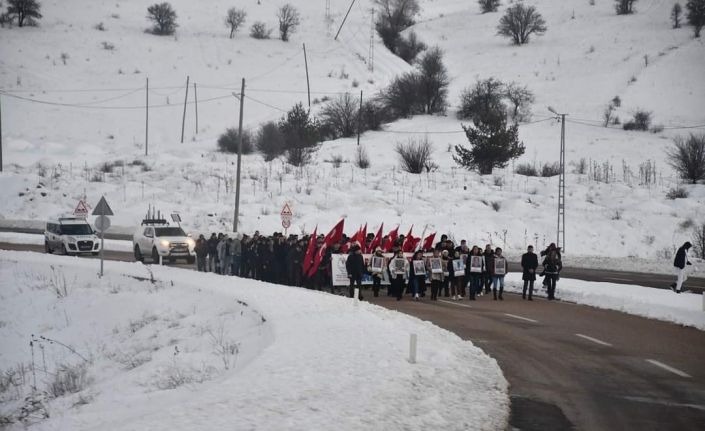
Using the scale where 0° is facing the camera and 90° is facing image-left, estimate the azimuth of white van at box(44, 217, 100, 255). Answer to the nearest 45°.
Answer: approximately 315°

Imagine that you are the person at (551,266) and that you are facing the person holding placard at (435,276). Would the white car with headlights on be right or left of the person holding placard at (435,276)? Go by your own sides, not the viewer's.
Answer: right

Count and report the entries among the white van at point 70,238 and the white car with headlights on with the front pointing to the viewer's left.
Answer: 0

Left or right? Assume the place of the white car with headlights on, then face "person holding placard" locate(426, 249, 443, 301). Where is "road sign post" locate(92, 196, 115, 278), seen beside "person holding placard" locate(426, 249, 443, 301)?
right

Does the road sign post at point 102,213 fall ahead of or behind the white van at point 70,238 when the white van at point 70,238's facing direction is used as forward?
ahead

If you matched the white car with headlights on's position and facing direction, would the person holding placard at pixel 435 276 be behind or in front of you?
in front
